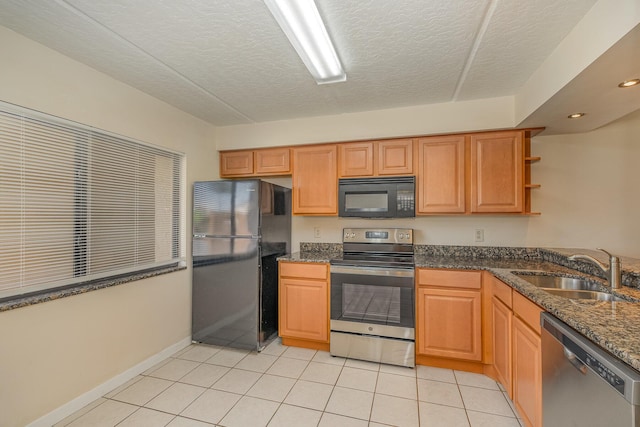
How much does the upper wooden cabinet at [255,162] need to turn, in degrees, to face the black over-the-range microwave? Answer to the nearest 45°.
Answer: approximately 45° to its left

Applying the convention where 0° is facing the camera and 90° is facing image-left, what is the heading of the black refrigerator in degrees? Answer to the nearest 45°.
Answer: approximately 45°

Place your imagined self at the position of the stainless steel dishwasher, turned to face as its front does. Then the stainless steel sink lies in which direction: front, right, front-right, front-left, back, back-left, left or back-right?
back-right

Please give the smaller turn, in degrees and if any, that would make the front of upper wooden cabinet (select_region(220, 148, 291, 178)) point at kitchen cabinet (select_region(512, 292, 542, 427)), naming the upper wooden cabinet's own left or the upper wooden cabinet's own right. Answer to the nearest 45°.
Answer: approximately 45° to the upper wooden cabinet's own left

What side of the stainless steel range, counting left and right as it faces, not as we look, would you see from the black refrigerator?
right

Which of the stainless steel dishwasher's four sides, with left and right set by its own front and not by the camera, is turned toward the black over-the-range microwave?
right

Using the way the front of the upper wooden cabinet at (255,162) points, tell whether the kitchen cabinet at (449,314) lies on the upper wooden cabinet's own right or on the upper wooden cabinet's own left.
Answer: on the upper wooden cabinet's own left

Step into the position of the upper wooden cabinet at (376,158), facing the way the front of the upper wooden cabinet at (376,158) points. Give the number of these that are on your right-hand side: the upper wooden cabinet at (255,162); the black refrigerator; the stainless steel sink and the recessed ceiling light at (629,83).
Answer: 2
